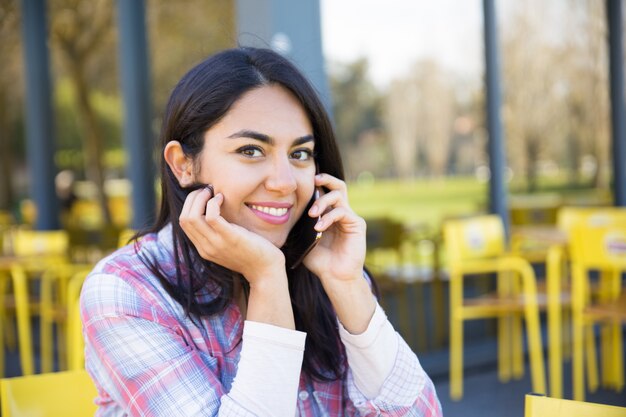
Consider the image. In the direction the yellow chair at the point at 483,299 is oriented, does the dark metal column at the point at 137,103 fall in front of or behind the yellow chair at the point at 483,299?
behind

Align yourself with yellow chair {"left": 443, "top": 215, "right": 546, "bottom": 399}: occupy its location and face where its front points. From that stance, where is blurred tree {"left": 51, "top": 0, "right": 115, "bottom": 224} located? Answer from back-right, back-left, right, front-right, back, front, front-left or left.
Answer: back

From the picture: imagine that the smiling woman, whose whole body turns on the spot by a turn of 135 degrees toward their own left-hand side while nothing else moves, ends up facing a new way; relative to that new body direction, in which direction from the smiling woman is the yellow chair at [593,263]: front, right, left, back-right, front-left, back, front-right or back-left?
front-right

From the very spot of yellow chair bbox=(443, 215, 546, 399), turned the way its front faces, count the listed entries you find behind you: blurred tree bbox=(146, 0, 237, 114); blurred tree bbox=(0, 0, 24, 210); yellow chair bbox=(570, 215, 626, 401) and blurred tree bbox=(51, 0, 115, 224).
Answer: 3

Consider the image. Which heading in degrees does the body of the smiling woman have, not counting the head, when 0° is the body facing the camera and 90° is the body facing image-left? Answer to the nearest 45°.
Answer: approximately 315°

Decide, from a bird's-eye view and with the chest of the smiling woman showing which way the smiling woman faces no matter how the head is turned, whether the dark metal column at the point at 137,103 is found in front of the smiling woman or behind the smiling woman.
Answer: behind

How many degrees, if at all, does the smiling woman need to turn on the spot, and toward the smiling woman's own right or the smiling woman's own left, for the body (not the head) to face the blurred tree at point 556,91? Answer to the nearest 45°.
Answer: approximately 90° to the smiling woman's own left
